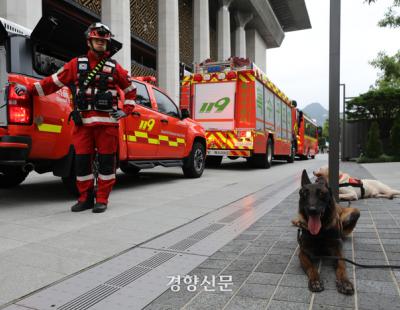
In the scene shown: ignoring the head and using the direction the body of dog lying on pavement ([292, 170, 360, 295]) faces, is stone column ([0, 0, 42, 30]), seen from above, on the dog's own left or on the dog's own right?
on the dog's own right

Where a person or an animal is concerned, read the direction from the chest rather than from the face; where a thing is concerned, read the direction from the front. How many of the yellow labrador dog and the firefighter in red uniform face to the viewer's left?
1

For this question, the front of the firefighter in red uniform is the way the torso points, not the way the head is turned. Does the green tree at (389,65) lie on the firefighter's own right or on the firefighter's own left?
on the firefighter's own left

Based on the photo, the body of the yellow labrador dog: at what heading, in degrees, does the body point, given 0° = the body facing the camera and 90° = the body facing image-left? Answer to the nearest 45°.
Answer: approximately 90°

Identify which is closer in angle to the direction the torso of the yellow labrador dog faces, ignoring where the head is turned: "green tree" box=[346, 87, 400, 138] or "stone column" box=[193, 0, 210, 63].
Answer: the stone column

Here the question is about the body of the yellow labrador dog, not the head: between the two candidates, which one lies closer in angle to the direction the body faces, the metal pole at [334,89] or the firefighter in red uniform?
the firefighter in red uniform

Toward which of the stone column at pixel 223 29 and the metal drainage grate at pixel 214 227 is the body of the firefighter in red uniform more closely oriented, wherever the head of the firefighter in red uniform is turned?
the metal drainage grate

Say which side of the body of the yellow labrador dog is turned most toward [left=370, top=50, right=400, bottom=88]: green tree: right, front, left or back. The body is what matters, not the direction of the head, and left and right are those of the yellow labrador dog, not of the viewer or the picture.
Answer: right
